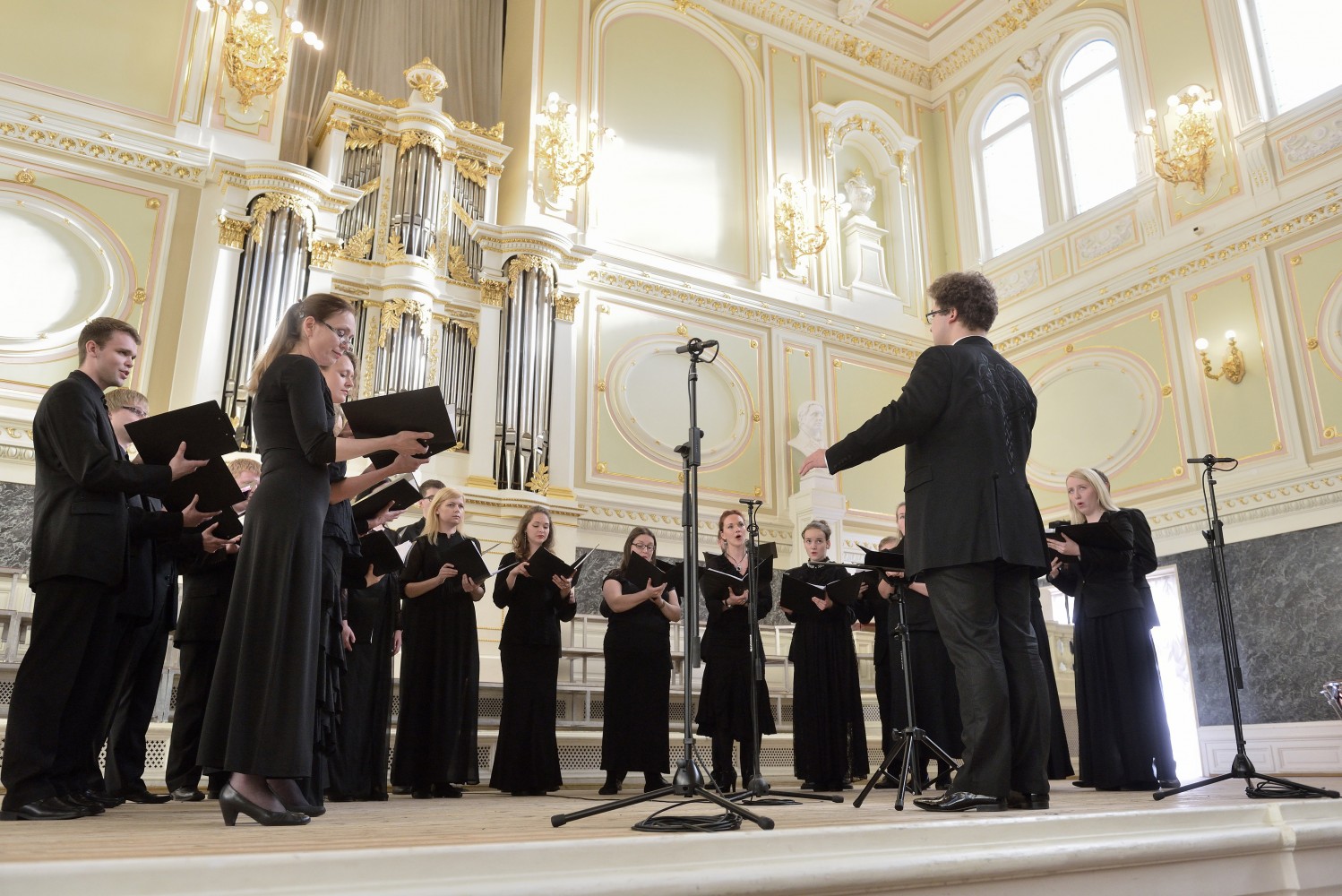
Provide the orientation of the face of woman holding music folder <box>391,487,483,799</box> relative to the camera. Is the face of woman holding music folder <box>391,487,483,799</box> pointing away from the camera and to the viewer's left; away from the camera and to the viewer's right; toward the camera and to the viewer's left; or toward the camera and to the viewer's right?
toward the camera and to the viewer's right

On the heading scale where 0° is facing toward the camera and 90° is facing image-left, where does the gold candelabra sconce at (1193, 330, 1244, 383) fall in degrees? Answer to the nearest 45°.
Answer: approximately 45°

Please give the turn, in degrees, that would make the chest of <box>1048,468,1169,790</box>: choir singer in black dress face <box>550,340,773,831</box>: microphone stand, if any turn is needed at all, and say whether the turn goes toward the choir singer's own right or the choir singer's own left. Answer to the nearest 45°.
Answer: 0° — they already face it

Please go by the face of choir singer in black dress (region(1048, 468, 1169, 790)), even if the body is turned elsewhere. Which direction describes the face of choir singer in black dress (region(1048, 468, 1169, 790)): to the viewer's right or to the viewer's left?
to the viewer's left

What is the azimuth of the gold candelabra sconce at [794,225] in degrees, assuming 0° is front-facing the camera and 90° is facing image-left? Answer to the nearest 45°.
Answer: approximately 315°

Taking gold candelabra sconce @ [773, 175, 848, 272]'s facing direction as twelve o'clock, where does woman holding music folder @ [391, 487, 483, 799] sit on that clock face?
The woman holding music folder is roughly at 2 o'clock from the gold candelabra sconce.

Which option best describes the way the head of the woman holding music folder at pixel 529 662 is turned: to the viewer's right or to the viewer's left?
to the viewer's right

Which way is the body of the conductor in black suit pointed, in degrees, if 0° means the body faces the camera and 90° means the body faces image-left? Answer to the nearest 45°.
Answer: approximately 135°

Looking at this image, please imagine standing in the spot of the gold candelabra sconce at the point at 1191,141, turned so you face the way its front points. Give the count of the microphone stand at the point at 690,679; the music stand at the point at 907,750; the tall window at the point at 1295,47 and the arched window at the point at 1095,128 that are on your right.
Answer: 1

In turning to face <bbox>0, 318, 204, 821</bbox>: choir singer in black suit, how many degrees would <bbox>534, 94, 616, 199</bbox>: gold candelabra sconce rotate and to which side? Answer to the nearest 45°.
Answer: approximately 45° to its right

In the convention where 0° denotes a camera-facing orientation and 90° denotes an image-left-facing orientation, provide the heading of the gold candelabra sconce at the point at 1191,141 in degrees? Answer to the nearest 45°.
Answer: approximately 45°

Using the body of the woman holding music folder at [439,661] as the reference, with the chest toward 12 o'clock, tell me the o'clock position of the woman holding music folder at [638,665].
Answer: the woman holding music folder at [638,665] is roughly at 10 o'clock from the woman holding music folder at [439,661].

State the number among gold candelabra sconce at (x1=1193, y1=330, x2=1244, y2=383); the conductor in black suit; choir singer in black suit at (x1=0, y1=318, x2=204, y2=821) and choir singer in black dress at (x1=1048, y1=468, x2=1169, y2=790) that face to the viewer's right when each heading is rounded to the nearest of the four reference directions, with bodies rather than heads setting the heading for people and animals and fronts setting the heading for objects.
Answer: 1
